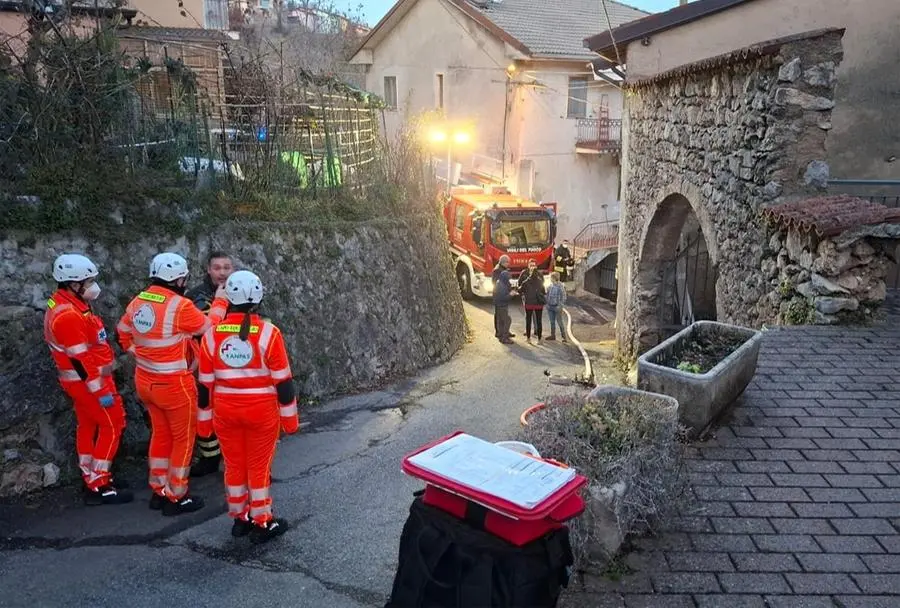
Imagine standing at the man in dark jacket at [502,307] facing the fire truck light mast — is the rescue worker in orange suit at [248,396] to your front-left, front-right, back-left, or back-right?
back-left

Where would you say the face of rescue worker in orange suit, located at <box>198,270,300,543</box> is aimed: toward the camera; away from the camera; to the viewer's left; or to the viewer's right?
away from the camera

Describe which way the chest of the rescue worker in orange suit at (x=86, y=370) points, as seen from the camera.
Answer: to the viewer's right

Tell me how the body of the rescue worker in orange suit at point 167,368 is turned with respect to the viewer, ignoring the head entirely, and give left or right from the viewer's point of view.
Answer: facing away from the viewer and to the right of the viewer

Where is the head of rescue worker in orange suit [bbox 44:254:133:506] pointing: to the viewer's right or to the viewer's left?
to the viewer's right
